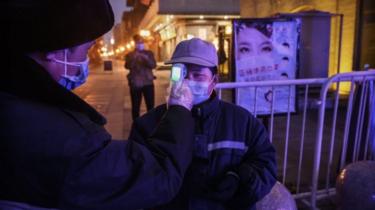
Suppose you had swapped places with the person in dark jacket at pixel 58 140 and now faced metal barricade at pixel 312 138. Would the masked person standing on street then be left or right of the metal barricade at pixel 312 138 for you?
left

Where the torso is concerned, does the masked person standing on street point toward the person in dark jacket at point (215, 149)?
yes

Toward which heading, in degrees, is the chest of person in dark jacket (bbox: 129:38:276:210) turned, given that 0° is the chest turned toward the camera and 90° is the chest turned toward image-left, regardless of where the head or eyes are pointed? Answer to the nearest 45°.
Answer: approximately 45°

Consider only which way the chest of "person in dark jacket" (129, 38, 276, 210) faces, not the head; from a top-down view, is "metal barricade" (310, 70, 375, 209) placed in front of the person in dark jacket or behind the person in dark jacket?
behind

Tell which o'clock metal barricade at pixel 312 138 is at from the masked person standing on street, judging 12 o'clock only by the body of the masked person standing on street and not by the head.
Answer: The metal barricade is roughly at 11 o'clock from the masked person standing on street.

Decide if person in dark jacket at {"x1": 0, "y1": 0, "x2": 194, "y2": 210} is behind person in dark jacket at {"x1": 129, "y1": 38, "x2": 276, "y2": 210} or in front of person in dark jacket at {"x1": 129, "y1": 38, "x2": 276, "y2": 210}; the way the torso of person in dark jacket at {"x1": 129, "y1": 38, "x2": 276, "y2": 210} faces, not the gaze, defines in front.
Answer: in front

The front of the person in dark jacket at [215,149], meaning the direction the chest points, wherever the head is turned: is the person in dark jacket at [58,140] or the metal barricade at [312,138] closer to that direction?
the person in dark jacket

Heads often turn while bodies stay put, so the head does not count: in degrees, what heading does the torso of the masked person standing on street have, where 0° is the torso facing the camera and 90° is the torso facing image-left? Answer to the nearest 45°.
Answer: approximately 0°

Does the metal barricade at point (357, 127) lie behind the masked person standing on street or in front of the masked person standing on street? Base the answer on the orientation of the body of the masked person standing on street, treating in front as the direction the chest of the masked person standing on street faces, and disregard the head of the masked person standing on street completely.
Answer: in front
